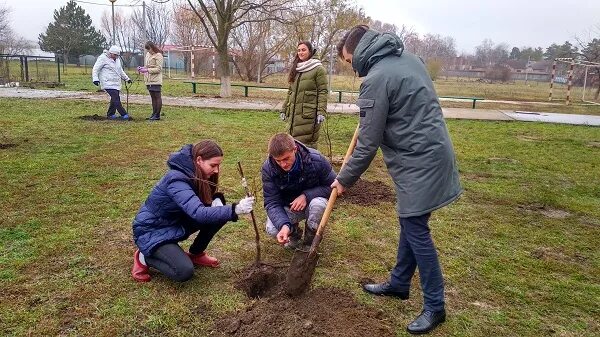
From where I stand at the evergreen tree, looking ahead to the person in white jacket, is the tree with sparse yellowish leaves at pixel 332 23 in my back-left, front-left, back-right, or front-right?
front-left

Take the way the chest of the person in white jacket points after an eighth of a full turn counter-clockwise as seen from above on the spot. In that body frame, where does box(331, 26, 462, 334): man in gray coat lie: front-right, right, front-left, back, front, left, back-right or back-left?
right

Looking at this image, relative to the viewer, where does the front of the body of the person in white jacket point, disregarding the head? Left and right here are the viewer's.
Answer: facing the viewer and to the right of the viewer

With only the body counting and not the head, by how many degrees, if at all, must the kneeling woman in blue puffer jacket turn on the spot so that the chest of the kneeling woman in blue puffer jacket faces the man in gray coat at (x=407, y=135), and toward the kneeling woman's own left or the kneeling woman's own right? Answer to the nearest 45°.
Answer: approximately 45° to the kneeling woman's own right

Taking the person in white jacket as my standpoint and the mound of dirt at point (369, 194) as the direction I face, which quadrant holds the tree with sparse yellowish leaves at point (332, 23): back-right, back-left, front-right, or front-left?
back-left

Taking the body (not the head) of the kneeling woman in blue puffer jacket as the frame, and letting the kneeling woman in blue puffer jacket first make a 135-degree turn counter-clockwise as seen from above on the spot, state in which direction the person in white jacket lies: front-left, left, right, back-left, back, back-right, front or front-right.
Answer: front-right

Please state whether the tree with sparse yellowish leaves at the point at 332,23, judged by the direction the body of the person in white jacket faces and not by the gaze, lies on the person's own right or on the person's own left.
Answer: on the person's own left

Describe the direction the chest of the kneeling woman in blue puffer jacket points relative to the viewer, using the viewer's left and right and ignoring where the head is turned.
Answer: facing to the right of the viewer

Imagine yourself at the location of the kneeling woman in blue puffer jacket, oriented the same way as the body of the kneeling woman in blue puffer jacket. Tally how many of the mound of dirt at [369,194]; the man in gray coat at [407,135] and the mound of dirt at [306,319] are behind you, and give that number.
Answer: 0

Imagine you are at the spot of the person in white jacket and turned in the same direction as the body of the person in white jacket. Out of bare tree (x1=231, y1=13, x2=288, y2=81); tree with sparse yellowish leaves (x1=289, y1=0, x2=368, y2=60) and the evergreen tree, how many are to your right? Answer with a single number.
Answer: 0

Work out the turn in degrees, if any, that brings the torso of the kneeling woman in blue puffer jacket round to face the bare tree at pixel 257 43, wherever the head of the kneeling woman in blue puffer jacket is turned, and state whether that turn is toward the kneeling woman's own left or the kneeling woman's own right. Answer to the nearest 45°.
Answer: approximately 90° to the kneeling woman's own left

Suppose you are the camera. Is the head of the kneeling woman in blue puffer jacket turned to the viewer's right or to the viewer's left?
to the viewer's right
